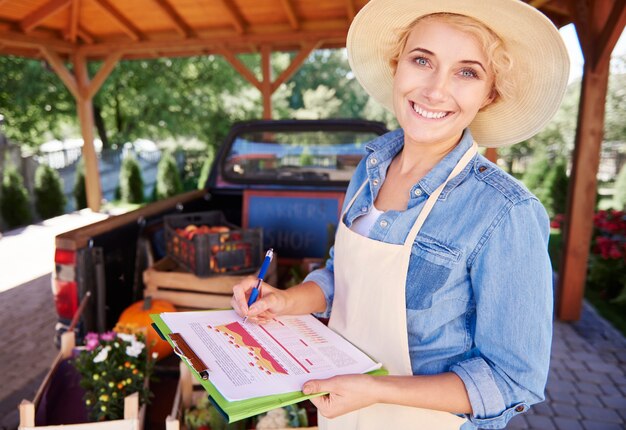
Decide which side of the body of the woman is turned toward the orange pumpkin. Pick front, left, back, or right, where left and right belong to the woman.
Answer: right

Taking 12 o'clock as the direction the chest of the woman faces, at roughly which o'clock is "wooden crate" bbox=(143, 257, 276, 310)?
The wooden crate is roughly at 3 o'clock from the woman.

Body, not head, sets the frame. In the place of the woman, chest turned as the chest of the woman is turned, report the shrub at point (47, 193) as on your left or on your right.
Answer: on your right

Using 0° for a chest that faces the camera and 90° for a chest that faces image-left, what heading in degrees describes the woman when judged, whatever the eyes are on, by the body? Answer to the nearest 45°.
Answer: approximately 45°

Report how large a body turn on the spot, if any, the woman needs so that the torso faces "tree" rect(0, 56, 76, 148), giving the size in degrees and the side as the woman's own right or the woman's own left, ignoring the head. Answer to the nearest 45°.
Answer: approximately 90° to the woman's own right

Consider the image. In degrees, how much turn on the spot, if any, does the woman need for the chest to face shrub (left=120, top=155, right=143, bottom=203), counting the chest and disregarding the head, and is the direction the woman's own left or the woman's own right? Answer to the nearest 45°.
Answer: approximately 90° to the woman's own right
